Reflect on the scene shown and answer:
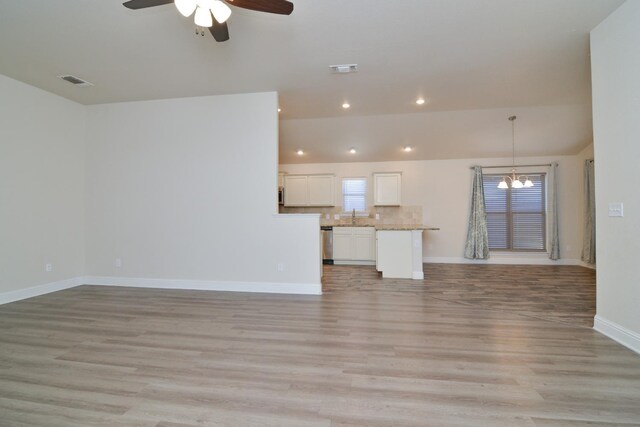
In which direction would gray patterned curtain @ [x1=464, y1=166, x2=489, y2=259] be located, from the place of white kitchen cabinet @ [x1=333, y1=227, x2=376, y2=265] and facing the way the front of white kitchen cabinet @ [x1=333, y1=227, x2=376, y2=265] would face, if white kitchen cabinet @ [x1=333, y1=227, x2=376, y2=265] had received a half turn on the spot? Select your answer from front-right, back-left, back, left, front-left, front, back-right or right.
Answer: right

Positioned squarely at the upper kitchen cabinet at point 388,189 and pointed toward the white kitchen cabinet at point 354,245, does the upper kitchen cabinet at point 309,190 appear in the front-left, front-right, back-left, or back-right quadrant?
front-right

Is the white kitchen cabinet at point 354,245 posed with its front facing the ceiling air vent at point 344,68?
yes

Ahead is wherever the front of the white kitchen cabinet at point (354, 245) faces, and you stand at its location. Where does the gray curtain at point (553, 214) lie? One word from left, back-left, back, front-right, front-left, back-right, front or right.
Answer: left

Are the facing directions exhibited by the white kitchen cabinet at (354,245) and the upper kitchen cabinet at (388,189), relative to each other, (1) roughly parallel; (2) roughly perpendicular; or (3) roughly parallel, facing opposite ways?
roughly parallel

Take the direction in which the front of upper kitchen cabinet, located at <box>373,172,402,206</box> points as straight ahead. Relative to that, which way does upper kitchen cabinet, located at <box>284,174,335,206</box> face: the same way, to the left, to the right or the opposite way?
the same way

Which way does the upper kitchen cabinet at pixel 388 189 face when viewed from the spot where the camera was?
facing the viewer

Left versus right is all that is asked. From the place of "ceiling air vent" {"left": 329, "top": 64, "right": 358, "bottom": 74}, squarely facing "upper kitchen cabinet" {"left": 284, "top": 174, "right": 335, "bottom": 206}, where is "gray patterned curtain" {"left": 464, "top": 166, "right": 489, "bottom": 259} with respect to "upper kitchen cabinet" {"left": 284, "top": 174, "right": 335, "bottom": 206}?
right

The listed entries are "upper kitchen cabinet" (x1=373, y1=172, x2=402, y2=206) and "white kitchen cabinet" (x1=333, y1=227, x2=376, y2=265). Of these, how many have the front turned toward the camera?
2

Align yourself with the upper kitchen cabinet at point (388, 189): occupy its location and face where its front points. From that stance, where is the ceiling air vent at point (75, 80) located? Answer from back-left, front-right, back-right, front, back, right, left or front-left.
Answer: front-right

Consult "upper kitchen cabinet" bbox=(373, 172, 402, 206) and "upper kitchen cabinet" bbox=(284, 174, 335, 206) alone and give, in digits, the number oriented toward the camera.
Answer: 2

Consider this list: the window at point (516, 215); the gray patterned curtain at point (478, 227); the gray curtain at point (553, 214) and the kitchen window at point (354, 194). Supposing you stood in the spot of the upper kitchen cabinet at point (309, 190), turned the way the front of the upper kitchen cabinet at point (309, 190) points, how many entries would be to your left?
4

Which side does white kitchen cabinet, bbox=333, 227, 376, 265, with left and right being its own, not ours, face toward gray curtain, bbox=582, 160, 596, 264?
left

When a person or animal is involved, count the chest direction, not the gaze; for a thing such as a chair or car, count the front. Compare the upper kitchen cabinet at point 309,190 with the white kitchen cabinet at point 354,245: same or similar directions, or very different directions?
same or similar directions

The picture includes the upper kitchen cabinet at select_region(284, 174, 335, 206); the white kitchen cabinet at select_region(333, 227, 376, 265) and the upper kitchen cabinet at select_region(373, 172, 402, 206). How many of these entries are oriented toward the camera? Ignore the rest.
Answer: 3

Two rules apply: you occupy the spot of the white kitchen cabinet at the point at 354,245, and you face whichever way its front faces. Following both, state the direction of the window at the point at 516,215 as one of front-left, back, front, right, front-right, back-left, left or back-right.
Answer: left

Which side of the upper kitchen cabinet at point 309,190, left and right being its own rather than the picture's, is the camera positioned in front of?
front

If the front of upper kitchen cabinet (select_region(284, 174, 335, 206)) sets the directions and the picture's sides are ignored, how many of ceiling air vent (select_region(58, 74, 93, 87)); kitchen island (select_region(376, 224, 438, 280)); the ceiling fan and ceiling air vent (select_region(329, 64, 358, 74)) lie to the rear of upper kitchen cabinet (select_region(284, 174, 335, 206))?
0
